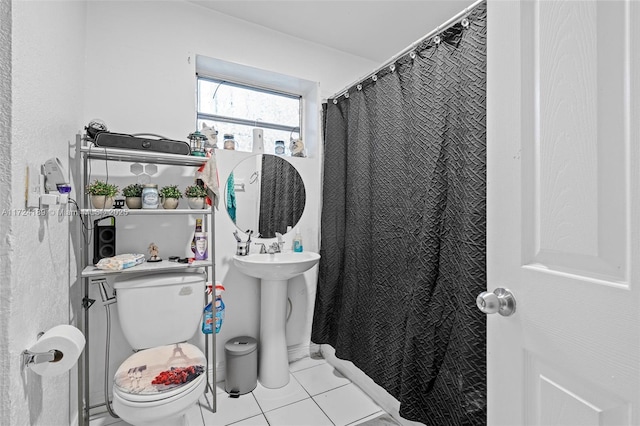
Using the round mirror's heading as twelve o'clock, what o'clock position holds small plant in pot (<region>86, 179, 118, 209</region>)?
The small plant in pot is roughly at 2 o'clock from the round mirror.

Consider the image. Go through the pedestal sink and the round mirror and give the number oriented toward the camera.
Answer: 2

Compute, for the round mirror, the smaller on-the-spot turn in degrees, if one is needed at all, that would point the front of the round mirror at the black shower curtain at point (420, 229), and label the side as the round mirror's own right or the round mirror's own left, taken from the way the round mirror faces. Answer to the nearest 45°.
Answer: approximately 45° to the round mirror's own left

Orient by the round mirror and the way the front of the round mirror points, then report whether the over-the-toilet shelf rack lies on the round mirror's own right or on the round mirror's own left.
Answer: on the round mirror's own right
